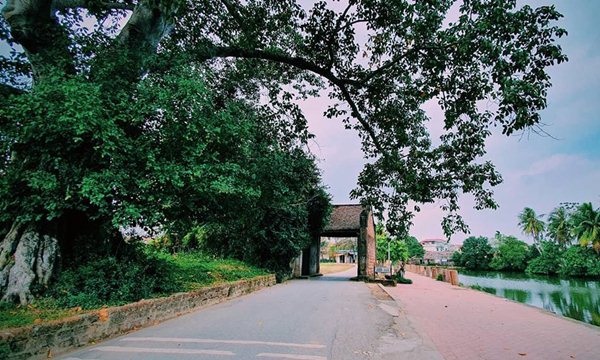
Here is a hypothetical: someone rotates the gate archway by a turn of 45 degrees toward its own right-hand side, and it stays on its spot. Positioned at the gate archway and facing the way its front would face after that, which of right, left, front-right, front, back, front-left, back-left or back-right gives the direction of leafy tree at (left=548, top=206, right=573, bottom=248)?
back

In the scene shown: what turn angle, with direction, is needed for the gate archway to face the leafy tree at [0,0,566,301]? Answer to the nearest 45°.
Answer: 0° — it already faces it

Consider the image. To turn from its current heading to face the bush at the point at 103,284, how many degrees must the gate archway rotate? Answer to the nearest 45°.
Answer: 0° — it already faces it

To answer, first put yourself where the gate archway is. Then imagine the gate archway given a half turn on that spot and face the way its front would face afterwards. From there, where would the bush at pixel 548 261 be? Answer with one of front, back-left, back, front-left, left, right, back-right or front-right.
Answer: front-right

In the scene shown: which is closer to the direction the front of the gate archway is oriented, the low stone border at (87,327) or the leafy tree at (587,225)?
the low stone border

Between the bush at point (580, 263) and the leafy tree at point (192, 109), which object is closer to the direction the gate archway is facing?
the leafy tree

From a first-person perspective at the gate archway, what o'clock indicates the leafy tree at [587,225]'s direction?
The leafy tree is roughly at 8 o'clock from the gate archway.

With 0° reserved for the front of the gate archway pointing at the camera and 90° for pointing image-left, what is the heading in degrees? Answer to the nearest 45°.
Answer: approximately 0°

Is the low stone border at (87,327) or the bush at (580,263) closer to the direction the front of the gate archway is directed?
the low stone border

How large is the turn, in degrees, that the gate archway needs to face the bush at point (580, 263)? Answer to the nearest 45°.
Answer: approximately 135° to its left
